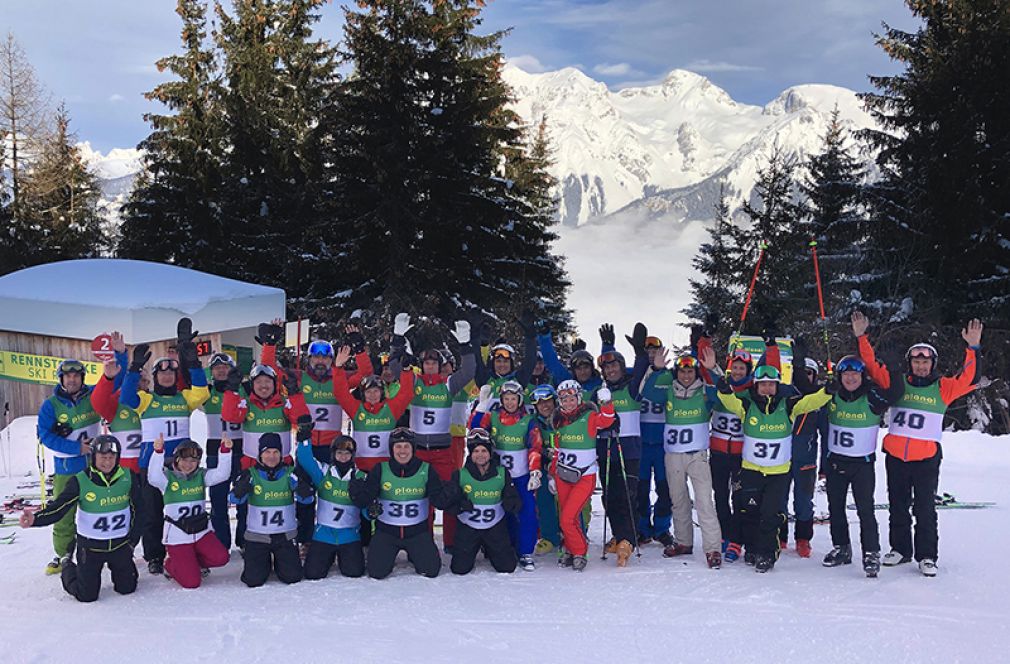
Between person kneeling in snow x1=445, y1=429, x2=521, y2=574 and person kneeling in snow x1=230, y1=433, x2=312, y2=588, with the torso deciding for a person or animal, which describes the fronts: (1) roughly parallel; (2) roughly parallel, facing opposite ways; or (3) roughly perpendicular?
roughly parallel

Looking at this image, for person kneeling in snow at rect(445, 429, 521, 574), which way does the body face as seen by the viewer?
toward the camera

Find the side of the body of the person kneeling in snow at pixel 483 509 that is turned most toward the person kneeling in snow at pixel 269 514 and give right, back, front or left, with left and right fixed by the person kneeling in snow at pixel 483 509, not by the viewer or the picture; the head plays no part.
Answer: right

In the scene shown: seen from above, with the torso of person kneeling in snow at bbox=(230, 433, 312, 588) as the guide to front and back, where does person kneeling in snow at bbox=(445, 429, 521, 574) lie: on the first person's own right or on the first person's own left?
on the first person's own left

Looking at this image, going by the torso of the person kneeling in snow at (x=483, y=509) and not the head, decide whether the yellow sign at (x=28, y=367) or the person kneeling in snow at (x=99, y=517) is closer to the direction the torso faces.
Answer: the person kneeling in snow

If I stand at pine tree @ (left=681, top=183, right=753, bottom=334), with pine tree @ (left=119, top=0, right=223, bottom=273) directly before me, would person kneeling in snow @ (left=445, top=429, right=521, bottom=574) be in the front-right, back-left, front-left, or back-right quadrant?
front-left

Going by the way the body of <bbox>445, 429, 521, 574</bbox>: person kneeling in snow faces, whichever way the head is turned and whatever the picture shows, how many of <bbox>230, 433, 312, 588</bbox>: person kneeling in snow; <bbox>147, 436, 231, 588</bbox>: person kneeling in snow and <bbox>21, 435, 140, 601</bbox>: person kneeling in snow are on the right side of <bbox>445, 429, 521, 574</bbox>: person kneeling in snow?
3

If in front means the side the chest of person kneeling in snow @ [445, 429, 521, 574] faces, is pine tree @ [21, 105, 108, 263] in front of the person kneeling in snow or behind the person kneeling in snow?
behind

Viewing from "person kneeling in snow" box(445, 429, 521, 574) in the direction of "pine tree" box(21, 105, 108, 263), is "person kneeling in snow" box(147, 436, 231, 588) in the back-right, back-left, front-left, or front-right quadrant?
front-left

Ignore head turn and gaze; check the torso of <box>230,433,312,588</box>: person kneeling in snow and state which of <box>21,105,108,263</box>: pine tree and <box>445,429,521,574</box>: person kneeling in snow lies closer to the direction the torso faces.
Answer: the person kneeling in snow

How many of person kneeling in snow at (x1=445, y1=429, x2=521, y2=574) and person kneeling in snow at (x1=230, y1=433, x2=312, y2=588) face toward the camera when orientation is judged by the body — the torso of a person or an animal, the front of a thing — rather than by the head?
2

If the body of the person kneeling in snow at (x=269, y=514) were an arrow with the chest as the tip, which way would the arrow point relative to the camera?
toward the camera
